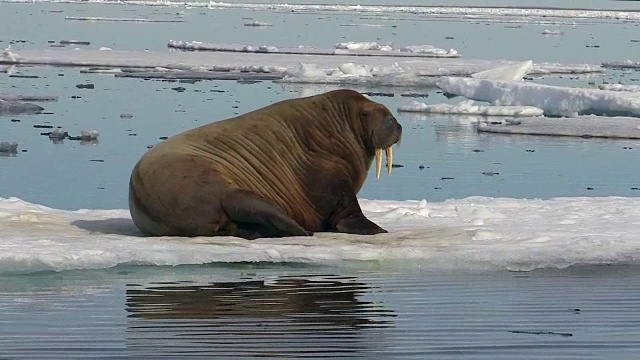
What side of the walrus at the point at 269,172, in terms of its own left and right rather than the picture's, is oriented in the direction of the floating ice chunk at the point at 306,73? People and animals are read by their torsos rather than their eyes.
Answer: left

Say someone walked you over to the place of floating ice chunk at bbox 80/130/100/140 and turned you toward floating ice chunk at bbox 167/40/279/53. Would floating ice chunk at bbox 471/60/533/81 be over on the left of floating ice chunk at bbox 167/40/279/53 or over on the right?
right

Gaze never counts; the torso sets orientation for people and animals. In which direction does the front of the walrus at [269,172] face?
to the viewer's right

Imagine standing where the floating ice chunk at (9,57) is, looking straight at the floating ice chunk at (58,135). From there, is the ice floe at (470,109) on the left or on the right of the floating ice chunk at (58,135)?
left

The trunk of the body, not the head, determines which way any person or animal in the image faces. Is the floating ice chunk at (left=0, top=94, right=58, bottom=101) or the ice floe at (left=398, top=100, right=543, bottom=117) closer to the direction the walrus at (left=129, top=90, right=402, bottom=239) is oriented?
the ice floe

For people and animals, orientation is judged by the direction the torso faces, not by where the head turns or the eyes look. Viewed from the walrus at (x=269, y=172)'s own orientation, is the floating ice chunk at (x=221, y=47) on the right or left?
on its left

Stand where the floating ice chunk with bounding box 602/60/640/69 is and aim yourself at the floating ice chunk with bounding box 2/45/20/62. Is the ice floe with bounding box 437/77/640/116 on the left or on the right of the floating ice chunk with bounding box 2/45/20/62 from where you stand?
left

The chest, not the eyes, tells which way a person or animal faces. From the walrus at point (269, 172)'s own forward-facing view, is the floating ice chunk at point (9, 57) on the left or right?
on its left
